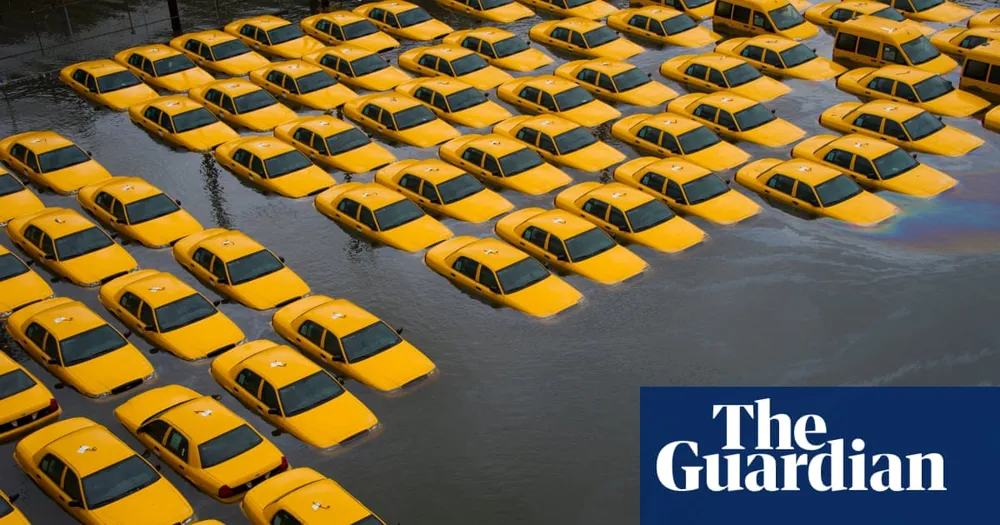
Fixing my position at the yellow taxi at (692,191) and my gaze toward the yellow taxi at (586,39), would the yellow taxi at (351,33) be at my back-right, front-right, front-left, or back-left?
front-left

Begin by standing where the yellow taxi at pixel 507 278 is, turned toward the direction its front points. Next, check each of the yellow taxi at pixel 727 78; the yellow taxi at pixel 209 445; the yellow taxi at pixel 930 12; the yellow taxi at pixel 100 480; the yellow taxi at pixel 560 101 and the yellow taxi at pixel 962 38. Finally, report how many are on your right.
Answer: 2

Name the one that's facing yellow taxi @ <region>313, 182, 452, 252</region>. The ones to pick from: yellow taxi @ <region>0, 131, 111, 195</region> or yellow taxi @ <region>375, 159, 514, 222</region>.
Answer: yellow taxi @ <region>0, 131, 111, 195</region>

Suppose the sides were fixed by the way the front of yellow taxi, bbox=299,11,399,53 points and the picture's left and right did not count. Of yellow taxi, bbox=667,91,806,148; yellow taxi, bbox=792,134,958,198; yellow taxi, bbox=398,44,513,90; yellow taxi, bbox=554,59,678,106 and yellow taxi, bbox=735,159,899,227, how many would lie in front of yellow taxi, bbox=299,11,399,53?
5

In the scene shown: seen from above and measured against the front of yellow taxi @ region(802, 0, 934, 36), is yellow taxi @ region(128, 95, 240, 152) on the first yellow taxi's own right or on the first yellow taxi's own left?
on the first yellow taxi's own right

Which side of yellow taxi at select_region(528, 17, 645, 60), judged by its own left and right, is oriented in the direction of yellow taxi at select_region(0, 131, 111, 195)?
right

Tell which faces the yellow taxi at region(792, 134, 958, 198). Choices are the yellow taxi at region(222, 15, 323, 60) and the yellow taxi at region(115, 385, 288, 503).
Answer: the yellow taxi at region(222, 15, 323, 60)

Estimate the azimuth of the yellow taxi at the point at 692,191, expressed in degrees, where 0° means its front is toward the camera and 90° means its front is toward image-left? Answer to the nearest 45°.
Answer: approximately 315°

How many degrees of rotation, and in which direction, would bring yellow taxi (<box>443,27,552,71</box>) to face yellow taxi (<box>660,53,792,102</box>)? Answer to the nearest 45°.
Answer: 0° — it already faces it

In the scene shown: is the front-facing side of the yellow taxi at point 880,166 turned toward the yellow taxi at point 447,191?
no

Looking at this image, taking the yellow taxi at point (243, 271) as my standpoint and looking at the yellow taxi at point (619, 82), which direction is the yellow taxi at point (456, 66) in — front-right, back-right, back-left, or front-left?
front-left

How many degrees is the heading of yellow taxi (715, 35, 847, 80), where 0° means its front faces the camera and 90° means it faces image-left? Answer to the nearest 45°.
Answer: approximately 315°

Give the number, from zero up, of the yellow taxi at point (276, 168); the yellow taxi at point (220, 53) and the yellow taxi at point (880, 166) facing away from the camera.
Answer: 0

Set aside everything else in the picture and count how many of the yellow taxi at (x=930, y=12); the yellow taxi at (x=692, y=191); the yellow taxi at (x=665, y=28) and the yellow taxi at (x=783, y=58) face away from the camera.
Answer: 0

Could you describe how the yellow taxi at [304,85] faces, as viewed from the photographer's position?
facing the viewer and to the right of the viewer

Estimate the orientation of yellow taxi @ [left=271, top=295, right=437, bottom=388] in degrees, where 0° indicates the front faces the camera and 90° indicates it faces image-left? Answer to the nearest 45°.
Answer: approximately 315°

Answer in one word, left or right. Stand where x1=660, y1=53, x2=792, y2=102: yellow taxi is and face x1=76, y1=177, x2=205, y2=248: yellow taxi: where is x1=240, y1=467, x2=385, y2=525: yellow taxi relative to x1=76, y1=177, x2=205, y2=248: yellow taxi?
left

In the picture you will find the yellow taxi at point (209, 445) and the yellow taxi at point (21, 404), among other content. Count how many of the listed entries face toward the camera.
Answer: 0

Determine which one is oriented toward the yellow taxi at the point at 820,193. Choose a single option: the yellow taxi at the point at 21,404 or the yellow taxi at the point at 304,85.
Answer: the yellow taxi at the point at 304,85

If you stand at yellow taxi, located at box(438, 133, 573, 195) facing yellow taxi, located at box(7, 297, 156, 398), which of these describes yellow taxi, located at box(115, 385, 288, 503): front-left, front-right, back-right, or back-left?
front-left
